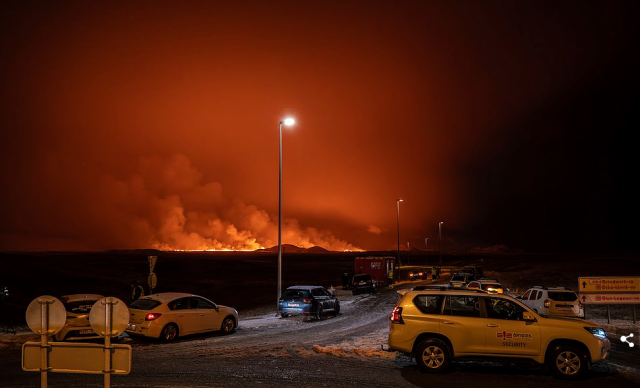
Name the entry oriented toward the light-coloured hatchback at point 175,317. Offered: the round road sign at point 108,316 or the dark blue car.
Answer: the round road sign

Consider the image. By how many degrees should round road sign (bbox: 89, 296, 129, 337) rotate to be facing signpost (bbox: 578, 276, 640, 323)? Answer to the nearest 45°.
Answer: approximately 45° to its right

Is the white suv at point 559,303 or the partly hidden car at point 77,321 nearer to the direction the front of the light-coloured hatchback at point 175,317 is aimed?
the white suv

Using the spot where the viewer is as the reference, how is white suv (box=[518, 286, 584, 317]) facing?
facing away from the viewer and to the left of the viewer

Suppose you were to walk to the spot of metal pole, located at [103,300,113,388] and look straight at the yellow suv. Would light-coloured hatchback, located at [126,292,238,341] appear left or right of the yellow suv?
left

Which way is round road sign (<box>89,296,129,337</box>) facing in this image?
away from the camera

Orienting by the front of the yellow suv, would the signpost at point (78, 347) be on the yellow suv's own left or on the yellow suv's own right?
on the yellow suv's own right

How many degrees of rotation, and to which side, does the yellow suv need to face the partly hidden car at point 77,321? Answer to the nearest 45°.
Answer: approximately 180°

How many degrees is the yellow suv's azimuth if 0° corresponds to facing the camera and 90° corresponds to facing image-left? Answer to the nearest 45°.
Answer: approximately 270°

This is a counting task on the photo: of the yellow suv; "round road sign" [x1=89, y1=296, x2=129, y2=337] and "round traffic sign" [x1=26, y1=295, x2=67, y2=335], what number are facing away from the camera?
2

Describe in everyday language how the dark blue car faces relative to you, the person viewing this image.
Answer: facing away from the viewer and to the right of the viewer

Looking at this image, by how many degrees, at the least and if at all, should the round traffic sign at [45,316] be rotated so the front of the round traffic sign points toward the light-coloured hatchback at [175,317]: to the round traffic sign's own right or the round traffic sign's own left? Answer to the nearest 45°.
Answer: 0° — it already faces it

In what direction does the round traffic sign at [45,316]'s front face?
away from the camera

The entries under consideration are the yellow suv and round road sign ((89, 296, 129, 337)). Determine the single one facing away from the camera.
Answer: the round road sign
